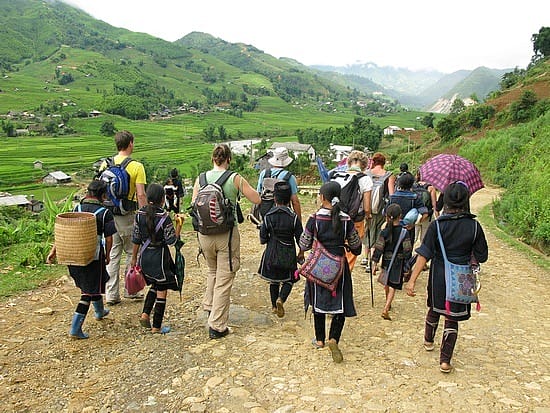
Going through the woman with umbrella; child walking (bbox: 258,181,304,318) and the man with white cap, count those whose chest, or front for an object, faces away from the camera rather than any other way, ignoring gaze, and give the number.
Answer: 3

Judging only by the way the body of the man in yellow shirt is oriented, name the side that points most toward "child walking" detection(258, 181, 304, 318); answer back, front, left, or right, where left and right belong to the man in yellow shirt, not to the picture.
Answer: right

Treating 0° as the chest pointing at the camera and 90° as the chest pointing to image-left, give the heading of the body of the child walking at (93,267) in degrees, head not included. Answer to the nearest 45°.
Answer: approximately 225°

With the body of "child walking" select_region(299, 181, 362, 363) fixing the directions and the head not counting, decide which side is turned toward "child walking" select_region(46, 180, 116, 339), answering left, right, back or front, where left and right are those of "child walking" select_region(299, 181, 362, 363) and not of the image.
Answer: left

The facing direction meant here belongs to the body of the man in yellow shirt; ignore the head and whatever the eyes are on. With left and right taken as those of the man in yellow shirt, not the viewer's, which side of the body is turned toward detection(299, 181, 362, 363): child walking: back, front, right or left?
right

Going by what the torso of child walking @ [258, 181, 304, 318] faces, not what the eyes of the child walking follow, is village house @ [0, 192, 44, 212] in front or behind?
in front

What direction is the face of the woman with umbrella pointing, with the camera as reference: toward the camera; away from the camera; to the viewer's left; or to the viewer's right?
away from the camera

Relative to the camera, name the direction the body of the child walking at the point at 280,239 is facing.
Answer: away from the camera

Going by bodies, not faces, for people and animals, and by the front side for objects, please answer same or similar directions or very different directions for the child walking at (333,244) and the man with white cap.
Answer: same or similar directions

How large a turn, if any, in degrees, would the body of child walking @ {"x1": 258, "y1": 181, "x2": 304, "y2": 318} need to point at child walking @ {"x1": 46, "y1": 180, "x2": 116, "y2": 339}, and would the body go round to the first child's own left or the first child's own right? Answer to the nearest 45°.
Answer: approximately 90° to the first child's own left

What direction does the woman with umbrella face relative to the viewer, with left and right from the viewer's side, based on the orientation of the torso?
facing away from the viewer

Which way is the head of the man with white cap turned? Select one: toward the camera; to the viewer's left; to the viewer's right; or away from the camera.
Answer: away from the camera

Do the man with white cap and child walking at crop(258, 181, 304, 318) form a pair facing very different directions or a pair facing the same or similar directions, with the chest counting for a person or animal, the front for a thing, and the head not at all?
same or similar directions

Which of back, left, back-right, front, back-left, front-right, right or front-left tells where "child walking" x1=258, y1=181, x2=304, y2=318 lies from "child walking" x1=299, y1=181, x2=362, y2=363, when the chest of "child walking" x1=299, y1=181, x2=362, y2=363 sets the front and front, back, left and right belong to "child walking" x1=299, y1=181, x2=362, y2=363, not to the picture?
front-left

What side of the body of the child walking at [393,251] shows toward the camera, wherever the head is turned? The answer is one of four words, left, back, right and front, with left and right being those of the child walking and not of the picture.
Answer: back

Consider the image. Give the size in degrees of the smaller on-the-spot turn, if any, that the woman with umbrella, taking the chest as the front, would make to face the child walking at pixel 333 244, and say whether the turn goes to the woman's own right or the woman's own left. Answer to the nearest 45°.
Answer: approximately 90° to the woman's own left

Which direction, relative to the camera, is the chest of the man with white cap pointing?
away from the camera

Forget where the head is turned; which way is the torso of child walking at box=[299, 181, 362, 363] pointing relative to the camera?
away from the camera

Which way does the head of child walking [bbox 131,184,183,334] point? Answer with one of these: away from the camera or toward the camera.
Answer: away from the camera

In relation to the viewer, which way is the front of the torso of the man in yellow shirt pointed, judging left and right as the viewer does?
facing away from the viewer and to the right of the viewer
